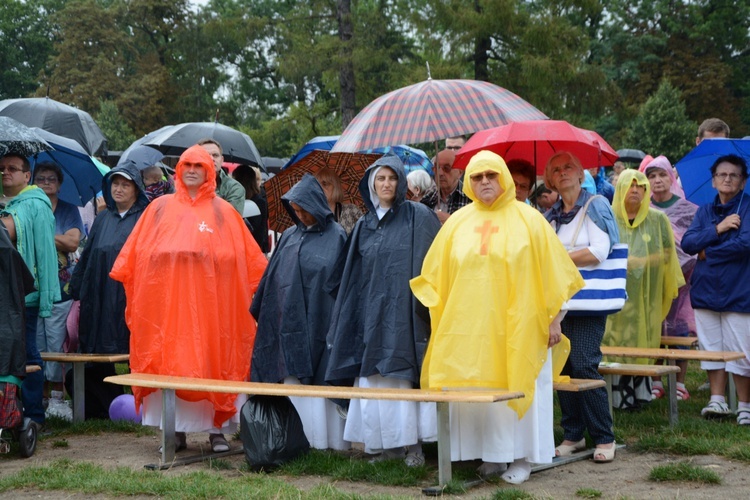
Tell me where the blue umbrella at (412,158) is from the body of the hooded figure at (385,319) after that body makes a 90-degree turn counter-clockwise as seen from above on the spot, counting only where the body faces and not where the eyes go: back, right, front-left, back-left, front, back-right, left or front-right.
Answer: left

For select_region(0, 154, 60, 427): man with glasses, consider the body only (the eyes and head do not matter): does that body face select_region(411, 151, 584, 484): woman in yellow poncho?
no

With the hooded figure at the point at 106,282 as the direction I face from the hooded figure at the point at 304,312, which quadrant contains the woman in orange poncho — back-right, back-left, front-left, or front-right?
front-left

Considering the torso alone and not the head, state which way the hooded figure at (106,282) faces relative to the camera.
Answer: toward the camera

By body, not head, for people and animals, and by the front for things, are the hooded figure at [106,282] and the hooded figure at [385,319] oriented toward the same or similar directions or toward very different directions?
same or similar directions

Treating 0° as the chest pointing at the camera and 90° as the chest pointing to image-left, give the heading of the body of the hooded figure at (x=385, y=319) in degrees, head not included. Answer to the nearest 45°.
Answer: approximately 0°

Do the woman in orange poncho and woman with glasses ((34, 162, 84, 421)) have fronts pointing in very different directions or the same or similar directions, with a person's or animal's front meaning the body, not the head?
same or similar directions

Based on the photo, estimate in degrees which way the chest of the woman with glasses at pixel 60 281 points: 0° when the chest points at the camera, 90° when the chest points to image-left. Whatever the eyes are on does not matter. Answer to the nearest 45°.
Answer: approximately 0°

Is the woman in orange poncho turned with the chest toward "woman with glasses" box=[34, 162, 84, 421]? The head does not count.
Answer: no

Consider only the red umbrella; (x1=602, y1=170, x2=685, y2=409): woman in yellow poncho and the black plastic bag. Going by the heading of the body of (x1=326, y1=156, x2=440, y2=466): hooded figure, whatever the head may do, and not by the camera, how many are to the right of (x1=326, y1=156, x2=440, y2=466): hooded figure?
1

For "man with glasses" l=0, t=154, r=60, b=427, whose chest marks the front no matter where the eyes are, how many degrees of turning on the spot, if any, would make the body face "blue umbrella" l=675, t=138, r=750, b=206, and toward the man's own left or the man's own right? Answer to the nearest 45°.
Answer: approximately 135° to the man's own left

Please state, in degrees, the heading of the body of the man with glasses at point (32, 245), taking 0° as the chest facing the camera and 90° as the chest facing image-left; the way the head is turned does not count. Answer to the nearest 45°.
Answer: approximately 45°

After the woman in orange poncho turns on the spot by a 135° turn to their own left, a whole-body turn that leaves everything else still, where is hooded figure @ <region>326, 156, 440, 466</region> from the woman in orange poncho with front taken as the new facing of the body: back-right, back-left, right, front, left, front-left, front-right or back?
right

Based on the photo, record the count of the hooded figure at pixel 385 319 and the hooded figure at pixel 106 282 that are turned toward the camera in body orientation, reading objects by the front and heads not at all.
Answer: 2

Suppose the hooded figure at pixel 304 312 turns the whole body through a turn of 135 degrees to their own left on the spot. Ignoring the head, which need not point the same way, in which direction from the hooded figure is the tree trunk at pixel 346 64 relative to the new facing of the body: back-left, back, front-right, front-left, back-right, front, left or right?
left

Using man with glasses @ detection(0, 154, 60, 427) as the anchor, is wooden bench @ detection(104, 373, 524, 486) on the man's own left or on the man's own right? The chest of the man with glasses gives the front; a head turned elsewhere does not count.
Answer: on the man's own left

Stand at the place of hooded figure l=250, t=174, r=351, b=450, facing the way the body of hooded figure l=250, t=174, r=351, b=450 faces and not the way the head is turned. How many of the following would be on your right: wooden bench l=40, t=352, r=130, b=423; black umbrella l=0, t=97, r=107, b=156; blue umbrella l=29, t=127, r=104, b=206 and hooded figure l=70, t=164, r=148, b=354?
4

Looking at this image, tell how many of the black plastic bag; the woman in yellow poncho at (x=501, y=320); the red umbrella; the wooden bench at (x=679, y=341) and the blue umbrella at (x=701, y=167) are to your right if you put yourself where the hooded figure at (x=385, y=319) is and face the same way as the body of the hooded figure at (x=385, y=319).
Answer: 1
